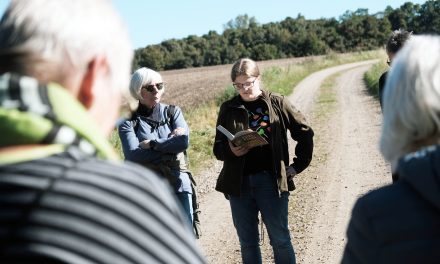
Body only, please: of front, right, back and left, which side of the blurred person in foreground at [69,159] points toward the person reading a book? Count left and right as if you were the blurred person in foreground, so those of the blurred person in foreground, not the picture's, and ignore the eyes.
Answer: front

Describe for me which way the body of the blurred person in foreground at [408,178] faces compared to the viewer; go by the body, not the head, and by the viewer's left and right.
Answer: facing away from the viewer and to the left of the viewer

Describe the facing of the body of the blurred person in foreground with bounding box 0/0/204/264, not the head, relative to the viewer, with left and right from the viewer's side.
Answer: facing away from the viewer and to the right of the viewer

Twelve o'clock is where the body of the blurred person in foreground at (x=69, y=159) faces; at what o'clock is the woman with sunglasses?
The woman with sunglasses is roughly at 11 o'clock from the blurred person in foreground.

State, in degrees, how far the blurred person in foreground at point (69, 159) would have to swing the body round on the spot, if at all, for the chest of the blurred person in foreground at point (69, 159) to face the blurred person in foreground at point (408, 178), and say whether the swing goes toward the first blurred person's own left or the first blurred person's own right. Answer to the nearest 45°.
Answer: approximately 45° to the first blurred person's own right

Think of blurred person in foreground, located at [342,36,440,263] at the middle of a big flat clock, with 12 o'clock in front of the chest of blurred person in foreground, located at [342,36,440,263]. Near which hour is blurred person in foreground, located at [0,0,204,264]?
blurred person in foreground, located at [0,0,204,264] is roughly at 9 o'clock from blurred person in foreground, located at [342,36,440,263].

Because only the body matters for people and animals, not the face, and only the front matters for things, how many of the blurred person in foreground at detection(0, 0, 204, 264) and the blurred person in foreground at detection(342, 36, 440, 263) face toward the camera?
0

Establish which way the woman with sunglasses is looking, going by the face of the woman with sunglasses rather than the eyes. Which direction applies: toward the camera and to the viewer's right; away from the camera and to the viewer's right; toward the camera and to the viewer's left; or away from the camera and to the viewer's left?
toward the camera and to the viewer's right

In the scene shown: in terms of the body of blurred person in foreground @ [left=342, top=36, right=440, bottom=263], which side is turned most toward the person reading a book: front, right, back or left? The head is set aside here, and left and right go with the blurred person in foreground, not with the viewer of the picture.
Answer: front

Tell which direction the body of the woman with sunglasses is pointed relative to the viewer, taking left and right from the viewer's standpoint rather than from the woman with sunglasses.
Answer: facing the viewer and to the right of the viewer

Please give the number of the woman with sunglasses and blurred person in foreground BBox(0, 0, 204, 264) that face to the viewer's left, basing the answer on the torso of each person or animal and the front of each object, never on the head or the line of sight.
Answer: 0

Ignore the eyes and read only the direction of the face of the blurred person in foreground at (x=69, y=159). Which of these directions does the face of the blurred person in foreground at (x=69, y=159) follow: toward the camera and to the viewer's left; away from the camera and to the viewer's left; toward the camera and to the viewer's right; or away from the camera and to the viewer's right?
away from the camera and to the viewer's right

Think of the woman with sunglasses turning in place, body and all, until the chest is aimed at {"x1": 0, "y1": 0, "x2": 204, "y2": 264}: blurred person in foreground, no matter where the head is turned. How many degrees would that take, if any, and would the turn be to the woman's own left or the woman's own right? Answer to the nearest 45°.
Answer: approximately 45° to the woman's own right
